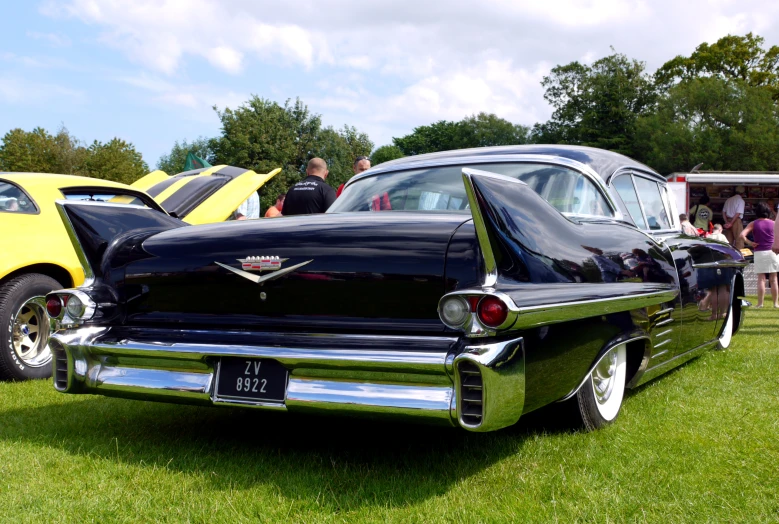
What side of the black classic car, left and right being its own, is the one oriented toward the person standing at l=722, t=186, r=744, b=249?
front

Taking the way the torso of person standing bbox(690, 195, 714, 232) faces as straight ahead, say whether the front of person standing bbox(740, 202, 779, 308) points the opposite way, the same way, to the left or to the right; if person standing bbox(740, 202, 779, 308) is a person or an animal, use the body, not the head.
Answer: the same way

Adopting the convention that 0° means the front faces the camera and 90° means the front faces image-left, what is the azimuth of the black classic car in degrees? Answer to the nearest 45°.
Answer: approximately 225°

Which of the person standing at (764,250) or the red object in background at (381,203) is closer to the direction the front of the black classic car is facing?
the person standing

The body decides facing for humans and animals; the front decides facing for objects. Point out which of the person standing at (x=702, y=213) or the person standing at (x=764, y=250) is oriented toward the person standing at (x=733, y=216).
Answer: the person standing at (x=764, y=250)
